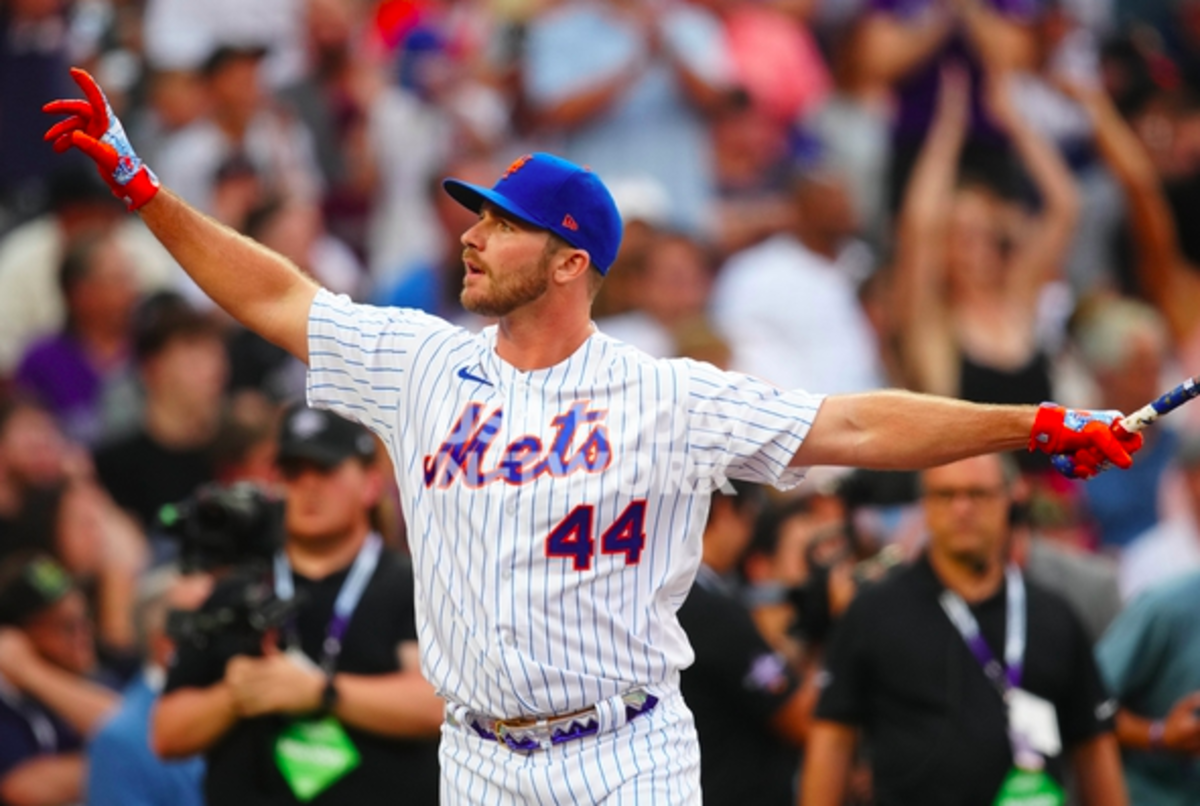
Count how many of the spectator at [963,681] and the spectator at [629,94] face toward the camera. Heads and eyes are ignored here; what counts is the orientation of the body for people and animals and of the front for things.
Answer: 2

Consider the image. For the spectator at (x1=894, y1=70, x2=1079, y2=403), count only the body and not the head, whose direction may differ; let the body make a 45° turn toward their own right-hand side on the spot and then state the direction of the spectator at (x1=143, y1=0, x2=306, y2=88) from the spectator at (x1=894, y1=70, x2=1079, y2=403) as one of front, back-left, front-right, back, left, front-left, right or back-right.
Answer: front-right

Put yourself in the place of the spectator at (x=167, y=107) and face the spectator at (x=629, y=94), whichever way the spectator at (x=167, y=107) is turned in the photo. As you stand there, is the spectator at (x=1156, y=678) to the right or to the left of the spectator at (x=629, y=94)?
right

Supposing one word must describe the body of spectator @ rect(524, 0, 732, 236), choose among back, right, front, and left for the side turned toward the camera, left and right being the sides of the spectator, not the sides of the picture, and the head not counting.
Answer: front

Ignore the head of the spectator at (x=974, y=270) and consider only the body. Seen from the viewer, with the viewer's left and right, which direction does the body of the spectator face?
facing the viewer

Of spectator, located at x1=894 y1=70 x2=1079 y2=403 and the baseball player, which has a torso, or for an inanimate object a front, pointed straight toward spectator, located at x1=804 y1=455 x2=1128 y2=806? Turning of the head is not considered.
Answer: spectator, located at x1=894 y1=70 x2=1079 y2=403

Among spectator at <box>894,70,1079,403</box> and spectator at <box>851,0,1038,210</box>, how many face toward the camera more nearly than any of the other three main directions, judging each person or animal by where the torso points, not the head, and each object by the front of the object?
2

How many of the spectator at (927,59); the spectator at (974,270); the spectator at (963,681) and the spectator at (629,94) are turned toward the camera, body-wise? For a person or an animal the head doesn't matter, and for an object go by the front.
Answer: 4

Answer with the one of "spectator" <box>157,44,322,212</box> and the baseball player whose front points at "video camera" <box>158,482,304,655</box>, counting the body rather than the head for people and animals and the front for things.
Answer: the spectator

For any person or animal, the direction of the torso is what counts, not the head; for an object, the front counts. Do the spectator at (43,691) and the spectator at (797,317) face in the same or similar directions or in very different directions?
same or similar directions

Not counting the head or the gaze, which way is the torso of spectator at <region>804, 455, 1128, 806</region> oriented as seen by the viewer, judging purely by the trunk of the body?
toward the camera

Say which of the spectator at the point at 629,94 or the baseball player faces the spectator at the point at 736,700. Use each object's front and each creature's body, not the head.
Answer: the spectator at the point at 629,94
